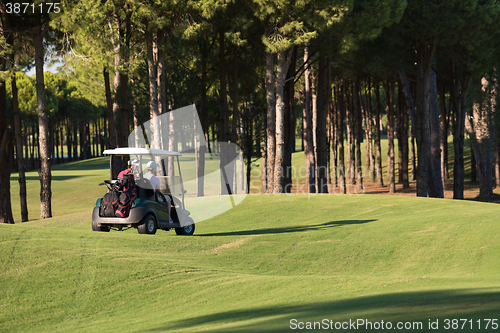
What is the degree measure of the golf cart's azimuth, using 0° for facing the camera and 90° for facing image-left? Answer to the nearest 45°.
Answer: approximately 225°
